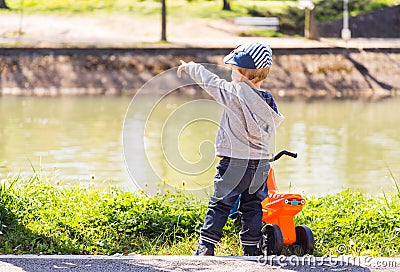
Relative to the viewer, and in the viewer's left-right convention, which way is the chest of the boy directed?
facing away from the viewer and to the left of the viewer

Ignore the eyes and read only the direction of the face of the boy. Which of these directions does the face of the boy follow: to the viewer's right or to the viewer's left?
to the viewer's left
